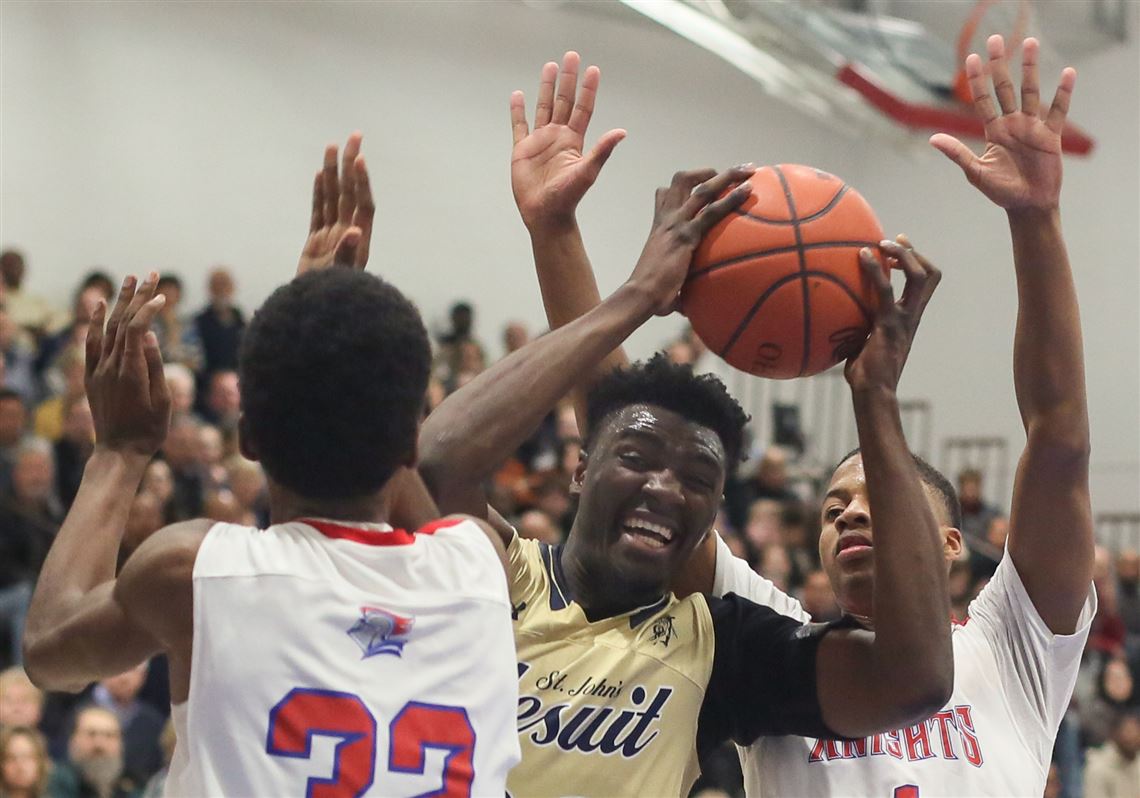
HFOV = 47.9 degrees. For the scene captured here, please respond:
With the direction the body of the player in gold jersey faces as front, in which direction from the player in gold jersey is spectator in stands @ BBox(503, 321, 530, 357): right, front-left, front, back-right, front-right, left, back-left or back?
back

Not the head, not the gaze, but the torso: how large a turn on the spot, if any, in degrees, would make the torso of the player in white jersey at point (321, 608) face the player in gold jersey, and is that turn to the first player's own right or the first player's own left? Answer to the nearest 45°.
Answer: approximately 45° to the first player's own right

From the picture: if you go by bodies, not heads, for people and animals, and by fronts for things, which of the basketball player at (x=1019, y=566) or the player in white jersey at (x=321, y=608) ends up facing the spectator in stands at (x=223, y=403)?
the player in white jersey

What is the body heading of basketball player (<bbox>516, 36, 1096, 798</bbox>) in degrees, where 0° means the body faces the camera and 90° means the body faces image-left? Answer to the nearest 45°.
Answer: approximately 0°

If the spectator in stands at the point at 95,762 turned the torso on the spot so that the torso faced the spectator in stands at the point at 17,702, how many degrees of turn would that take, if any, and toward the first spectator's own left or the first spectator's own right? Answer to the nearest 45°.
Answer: approximately 135° to the first spectator's own right

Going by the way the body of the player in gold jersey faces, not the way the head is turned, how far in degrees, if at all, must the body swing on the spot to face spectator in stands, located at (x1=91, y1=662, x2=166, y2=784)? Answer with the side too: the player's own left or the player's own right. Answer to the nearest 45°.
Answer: approximately 135° to the player's own right

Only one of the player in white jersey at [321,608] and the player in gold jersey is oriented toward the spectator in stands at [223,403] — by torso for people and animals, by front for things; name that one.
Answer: the player in white jersey

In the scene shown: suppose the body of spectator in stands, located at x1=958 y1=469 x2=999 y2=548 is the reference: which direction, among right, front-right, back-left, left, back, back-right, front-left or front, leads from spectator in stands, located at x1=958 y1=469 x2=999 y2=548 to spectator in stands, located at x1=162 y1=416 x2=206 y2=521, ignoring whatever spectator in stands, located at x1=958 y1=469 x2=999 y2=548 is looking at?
front-right

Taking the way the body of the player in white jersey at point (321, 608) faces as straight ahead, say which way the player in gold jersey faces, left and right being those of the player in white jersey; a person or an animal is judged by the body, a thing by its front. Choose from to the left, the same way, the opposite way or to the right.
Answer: the opposite way

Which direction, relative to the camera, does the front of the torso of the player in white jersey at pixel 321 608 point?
away from the camera

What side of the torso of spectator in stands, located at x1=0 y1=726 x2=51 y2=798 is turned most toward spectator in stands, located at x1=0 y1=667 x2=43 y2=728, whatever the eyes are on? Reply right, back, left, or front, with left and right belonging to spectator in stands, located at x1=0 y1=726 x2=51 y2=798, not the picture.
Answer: back

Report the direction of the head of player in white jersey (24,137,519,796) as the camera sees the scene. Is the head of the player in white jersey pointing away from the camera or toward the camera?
away from the camera
